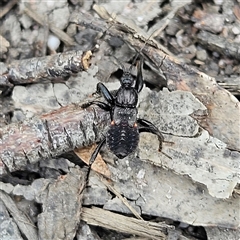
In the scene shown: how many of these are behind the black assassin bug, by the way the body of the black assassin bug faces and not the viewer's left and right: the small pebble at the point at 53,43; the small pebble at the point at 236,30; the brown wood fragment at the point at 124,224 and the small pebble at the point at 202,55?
1

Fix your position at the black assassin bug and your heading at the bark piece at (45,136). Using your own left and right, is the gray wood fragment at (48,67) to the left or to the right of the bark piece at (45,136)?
right

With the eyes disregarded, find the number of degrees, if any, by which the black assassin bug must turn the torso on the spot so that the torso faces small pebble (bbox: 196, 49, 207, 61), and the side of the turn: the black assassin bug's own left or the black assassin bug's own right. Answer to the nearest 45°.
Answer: approximately 45° to the black assassin bug's own right

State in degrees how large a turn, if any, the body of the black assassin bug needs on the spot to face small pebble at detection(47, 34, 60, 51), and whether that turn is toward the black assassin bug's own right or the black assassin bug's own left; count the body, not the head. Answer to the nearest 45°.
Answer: approximately 45° to the black assassin bug's own left

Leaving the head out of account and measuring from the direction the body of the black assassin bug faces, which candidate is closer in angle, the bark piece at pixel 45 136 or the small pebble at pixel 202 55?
the small pebble

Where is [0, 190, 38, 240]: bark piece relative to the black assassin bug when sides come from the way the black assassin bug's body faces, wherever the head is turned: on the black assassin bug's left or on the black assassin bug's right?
on the black assassin bug's left

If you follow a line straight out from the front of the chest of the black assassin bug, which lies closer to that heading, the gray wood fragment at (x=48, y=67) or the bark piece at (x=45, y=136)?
the gray wood fragment

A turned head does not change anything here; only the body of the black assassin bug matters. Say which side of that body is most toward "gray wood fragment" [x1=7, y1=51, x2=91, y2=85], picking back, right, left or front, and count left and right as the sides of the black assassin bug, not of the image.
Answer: left

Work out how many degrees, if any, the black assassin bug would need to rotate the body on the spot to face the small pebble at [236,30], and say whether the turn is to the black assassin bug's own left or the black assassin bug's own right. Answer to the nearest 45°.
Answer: approximately 45° to the black assassin bug's own right

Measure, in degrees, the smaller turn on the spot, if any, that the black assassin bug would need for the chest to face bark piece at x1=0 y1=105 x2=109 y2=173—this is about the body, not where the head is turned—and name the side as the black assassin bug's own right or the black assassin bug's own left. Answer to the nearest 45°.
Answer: approximately 135° to the black assassin bug's own left

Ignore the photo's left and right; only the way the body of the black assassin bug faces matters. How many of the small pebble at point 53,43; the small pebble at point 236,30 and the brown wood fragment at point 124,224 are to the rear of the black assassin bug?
1

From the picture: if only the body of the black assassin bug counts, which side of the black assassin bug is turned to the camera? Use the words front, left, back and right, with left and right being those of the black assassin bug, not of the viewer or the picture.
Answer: back

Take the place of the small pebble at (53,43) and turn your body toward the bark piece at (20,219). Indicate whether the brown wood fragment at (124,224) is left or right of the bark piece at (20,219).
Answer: left

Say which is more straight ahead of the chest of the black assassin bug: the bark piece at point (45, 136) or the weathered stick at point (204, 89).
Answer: the weathered stick
